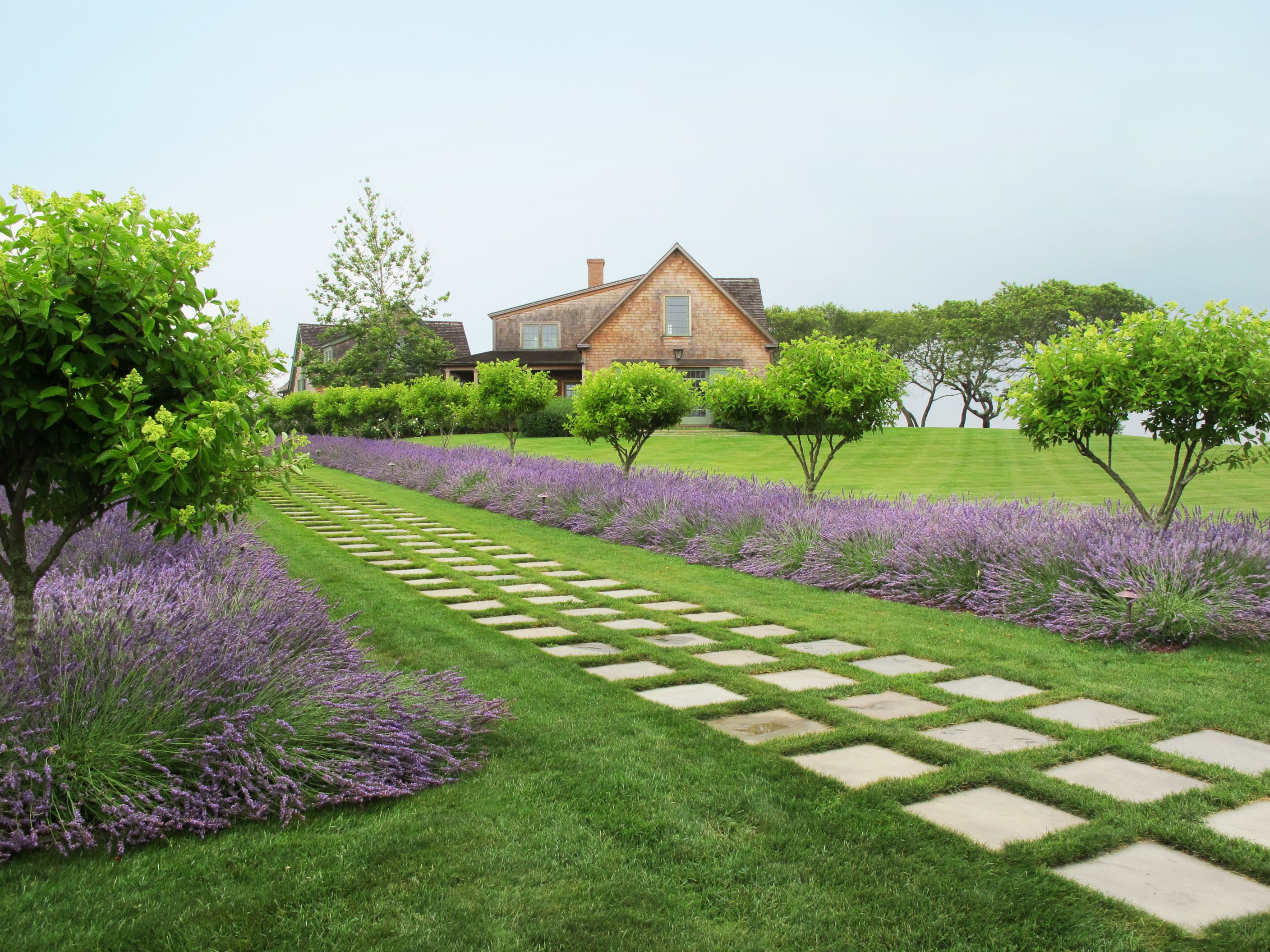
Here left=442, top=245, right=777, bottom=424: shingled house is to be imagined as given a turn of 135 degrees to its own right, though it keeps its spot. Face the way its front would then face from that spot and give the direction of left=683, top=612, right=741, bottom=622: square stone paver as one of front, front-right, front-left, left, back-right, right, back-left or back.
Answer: back-left

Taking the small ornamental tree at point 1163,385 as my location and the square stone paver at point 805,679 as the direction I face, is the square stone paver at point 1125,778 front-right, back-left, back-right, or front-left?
front-left

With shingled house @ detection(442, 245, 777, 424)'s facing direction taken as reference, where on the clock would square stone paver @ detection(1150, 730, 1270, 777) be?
The square stone paver is roughly at 12 o'clock from the shingled house.

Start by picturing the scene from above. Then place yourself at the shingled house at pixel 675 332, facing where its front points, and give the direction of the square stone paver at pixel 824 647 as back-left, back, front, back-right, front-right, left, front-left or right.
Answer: front

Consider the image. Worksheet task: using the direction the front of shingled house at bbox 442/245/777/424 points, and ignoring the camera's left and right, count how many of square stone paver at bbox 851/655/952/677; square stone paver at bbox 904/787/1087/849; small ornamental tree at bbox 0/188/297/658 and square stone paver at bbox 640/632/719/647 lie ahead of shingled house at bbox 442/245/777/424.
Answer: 4

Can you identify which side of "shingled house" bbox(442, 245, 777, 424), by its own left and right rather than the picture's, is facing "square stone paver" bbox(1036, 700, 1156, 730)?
front

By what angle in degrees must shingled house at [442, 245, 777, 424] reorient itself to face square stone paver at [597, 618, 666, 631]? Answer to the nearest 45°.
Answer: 0° — it already faces it

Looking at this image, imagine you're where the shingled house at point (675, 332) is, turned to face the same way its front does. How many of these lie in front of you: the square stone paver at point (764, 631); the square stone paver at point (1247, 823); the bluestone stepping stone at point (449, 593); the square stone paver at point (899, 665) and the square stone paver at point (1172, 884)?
5

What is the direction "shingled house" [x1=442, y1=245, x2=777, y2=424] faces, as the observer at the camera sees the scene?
facing the viewer

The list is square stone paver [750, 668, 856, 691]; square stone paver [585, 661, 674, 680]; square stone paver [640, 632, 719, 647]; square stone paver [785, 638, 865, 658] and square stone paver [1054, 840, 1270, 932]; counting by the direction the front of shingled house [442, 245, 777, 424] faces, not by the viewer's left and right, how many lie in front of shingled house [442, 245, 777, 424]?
5

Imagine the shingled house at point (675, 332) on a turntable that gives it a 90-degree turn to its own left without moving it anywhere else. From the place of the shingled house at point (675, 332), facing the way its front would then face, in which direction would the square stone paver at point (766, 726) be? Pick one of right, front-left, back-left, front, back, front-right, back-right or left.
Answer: right

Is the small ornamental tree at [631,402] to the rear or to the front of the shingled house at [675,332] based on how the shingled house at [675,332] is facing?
to the front

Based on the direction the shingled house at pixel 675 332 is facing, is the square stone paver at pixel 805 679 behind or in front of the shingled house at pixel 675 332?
in front

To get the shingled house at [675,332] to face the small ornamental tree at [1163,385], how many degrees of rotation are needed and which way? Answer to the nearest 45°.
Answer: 0° — it already faces it

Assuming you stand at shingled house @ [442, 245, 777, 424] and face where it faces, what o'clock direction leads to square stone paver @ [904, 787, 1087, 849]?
The square stone paver is roughly at 12 o'clock from the shingled house.

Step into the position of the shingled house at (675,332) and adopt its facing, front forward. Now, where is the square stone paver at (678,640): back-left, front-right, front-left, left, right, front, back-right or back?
front

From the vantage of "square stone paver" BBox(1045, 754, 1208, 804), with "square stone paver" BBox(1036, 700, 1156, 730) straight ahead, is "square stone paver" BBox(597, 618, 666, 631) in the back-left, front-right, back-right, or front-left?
front-left

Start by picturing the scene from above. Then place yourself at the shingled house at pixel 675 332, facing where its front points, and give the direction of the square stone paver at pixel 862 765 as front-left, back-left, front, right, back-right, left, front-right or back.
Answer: front
